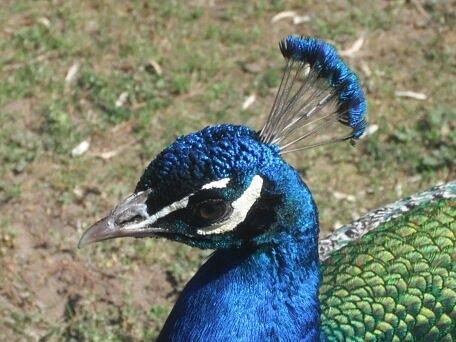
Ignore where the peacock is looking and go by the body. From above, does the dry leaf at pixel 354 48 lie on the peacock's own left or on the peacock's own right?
on the peacock's own right

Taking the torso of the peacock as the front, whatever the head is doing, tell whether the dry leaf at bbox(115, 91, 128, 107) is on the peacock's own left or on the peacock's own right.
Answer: on the peacock's own right

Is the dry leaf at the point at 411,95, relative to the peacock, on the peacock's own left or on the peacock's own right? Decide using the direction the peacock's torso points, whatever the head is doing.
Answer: on the peacock's own right

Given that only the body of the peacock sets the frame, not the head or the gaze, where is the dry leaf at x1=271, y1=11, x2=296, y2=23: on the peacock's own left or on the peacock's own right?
on the peacock's own right

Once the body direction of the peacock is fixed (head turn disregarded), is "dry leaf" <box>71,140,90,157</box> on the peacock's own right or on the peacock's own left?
on the peacock's own right

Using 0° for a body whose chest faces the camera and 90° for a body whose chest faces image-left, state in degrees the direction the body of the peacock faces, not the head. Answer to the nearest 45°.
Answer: approximately 90°

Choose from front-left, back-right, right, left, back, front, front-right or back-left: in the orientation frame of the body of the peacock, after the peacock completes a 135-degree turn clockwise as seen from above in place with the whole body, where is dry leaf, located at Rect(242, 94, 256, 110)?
front-left
